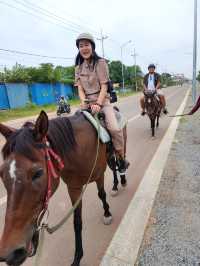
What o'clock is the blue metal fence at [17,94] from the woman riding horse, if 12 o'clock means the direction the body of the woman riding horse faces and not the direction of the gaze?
The blue metal fence is roughly at 4 o'clock from the woman riding horse.

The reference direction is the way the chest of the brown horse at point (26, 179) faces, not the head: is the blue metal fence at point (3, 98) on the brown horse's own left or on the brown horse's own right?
on the brown horse's own right

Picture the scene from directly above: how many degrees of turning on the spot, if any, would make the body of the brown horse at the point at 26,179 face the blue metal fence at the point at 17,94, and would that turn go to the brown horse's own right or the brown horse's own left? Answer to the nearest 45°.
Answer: approximately 135° to the brown horse's own right

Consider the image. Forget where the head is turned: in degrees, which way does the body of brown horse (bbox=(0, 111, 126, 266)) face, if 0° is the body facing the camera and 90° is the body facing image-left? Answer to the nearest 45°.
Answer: approximately 45°

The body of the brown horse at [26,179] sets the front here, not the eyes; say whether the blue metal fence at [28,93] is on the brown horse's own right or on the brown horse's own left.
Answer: on the brown horse's own right

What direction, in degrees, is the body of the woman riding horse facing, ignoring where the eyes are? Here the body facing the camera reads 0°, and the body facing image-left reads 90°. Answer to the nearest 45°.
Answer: approximately 45°

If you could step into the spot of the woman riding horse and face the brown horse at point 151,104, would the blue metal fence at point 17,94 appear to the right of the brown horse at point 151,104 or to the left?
left

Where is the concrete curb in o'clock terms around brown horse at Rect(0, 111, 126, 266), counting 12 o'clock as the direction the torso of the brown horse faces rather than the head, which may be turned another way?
The concrete curb is roughly at 6 o'clock from the brown horse.
